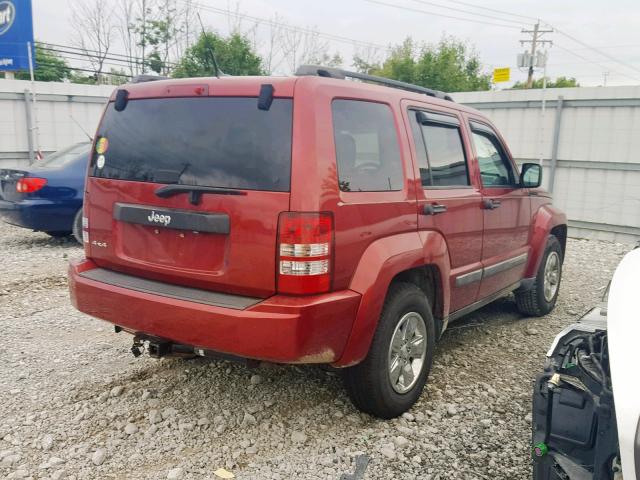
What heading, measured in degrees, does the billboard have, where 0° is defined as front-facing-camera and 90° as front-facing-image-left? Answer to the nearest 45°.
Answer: approximately 0°

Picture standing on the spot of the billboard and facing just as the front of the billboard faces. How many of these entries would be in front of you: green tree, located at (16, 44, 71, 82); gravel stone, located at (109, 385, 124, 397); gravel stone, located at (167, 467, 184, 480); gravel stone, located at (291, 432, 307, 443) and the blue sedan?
4

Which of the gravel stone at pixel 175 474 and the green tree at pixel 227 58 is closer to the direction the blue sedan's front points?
the green tree

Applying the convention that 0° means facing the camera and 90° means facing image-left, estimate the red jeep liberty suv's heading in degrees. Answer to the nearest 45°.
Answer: approximately 225°

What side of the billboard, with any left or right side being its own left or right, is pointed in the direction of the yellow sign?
left

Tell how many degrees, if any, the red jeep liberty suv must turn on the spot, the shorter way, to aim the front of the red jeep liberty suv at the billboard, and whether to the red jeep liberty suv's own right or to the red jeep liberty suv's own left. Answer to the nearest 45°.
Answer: approximately 90° to the red jeep liberty suv's own left

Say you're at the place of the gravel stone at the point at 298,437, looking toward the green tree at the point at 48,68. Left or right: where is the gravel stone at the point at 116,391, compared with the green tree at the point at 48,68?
left

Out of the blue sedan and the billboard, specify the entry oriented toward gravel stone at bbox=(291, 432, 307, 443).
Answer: the billboard

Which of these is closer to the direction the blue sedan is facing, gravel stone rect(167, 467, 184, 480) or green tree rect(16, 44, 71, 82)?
the green tree
